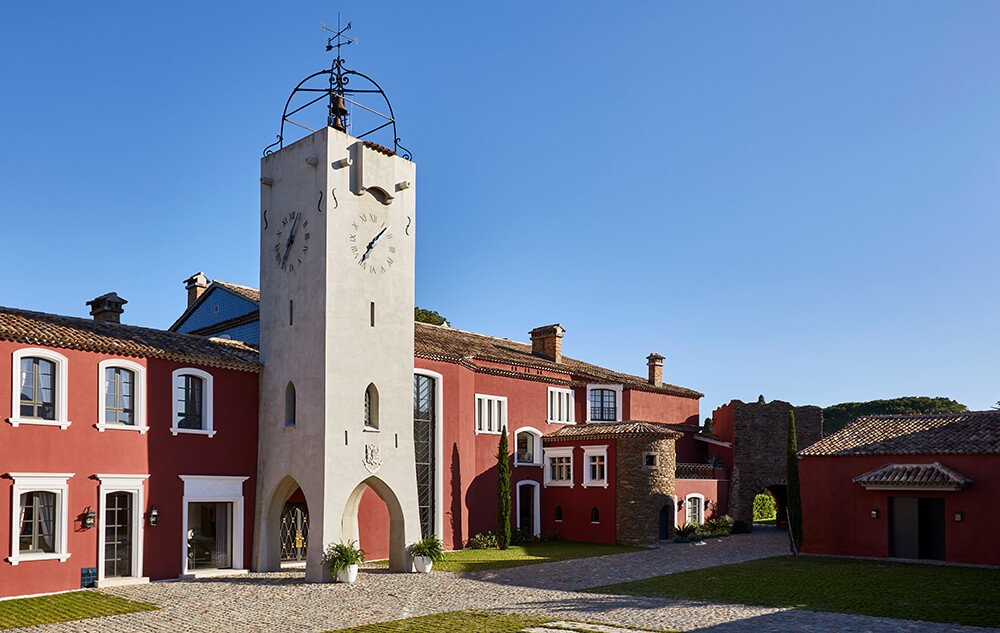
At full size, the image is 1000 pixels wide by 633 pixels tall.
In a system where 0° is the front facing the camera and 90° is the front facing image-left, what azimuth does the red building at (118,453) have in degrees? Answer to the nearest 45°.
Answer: approximately 315°

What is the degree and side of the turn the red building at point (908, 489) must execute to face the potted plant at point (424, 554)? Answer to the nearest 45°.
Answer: approximately 45° to its right

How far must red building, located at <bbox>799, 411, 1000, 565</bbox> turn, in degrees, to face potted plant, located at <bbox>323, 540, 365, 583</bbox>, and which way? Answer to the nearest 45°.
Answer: approximately 45° to its right

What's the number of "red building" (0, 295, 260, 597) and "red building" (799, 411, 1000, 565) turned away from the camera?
0

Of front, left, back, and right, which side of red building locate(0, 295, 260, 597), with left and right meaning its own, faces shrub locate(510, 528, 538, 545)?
left

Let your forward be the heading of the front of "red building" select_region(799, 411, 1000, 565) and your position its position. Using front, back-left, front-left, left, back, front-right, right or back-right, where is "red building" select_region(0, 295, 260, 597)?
front-right

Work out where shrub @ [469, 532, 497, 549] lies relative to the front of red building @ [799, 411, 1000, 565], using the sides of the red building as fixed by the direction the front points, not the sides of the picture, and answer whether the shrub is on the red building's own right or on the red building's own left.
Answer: on the red building's own right

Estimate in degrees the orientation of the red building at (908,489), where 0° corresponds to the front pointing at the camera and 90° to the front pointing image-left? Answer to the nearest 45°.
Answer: approximately 0°

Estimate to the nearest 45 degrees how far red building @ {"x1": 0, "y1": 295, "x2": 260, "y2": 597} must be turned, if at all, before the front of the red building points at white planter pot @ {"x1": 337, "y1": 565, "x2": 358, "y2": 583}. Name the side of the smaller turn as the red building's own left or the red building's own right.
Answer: approximately 45° to the red building's own left

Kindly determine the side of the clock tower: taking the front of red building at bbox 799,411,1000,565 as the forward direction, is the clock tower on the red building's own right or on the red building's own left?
on the red building's own right
